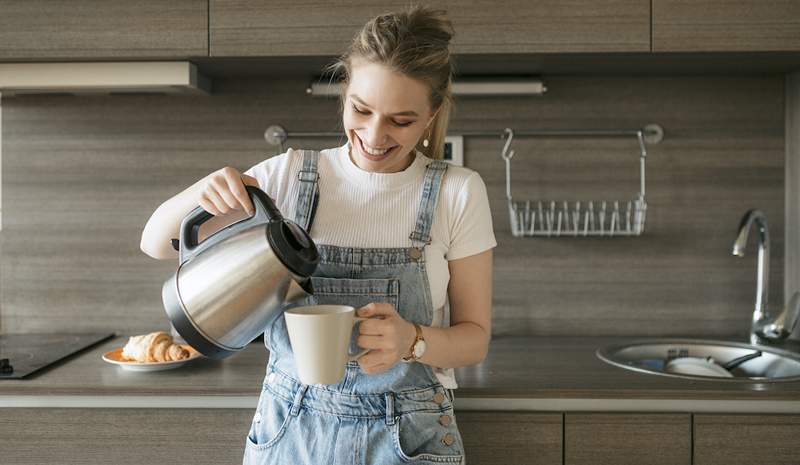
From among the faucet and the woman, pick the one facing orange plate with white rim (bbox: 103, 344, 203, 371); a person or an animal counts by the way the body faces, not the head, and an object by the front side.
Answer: the faucet

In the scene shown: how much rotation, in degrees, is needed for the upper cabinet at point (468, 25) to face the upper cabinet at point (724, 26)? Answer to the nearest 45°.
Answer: approximately 90° to its left

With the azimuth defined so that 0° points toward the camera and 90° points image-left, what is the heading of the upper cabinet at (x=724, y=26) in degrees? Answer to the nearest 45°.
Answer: approximately 0°

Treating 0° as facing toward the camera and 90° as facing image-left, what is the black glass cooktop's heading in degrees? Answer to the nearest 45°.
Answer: approximately 0°

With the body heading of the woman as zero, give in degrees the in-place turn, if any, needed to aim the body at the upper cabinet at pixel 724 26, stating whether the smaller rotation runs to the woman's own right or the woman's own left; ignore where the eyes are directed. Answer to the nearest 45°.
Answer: approximately 135° to the woman's own left

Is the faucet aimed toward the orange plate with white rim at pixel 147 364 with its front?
yes

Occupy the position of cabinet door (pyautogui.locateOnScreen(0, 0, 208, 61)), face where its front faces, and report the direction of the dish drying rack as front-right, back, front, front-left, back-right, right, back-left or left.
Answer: left
